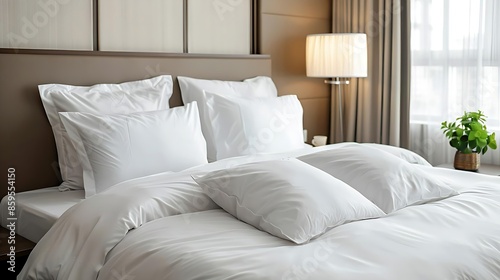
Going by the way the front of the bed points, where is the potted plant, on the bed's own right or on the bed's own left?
on the bed's own left

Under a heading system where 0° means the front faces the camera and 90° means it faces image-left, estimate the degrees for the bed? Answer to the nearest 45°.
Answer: approximately 315°
